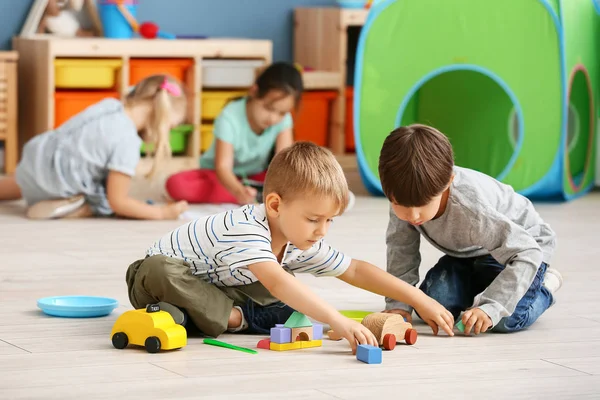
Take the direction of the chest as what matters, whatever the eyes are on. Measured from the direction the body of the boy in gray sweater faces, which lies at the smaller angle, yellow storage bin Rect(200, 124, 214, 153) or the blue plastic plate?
the blue plastic plate

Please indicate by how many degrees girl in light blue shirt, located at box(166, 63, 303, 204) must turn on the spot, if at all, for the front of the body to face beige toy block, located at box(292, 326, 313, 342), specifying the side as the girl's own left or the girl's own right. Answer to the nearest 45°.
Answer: approximately 45° to the girl's own right

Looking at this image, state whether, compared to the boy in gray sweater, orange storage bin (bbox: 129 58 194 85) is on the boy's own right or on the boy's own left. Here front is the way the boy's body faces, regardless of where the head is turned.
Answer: on the boy's own right

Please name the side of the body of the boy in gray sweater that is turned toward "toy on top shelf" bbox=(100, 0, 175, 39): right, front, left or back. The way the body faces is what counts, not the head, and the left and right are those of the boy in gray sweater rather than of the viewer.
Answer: right

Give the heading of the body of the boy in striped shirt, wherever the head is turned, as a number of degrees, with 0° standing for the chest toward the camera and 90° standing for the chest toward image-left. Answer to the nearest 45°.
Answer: approximately 315°

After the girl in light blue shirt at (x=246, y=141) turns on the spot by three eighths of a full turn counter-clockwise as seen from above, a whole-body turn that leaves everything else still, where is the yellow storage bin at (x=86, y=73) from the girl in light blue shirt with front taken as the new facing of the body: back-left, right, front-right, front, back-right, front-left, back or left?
front-left

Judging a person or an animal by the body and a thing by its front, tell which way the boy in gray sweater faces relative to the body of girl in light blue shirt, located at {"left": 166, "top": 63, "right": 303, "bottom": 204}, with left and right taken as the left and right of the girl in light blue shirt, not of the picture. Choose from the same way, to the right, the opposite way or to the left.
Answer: to the right

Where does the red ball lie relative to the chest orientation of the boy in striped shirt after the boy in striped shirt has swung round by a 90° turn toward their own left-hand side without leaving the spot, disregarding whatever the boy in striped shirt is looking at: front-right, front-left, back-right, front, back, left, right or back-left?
front-left
